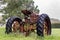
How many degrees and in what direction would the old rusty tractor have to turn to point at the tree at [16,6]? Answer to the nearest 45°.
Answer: approximately 45° to its left

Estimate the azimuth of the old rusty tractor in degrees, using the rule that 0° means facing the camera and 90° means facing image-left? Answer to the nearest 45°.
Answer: approximately 225°
